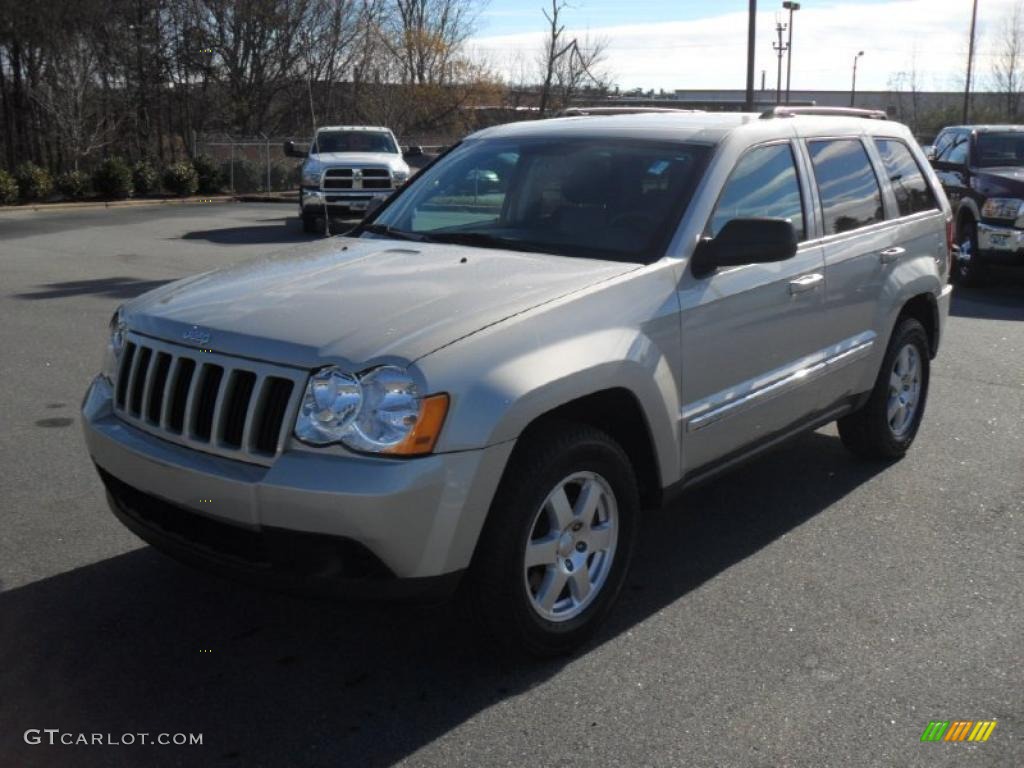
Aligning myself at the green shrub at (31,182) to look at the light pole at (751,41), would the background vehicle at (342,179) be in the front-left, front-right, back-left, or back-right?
front-right

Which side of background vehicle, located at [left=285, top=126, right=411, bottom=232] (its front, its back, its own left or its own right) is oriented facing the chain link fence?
back

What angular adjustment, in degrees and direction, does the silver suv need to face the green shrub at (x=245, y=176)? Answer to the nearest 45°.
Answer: approximately 135° to its right

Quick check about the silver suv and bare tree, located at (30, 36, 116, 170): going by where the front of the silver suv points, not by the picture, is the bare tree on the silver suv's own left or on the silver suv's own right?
on the silver suv's own right

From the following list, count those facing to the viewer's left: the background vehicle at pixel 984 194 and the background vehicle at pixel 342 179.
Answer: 0

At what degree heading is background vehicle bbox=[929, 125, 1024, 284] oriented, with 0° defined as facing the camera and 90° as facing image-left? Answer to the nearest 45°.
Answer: approximately 315°

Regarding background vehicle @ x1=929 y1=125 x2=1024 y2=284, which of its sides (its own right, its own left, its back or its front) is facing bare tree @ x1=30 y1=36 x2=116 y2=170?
back

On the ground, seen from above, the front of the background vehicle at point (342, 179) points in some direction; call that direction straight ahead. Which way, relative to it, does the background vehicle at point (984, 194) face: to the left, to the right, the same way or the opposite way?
the same way

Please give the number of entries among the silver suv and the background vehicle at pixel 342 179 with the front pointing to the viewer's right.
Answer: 0

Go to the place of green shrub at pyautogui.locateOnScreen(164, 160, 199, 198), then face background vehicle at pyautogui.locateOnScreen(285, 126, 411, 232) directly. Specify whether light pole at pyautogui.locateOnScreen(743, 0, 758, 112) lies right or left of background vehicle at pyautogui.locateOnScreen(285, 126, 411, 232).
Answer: left

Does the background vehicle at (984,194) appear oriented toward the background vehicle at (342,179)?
no

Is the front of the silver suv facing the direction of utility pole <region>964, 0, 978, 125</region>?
no

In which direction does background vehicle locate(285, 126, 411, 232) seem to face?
toward the camera

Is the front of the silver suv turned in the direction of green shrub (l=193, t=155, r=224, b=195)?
no
